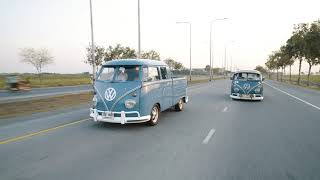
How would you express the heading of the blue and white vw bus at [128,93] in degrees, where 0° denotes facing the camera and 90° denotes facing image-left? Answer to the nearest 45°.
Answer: approximately 45°

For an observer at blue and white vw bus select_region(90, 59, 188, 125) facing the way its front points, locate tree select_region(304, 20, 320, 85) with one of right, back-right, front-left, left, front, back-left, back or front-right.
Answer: back

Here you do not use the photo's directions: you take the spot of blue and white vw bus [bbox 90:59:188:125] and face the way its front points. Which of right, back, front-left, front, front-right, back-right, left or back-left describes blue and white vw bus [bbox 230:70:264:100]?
back

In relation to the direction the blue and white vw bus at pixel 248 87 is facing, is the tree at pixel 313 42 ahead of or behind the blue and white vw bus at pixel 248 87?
behind

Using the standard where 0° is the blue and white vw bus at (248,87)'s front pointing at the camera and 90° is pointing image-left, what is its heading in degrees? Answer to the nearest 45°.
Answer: approximately 0°
